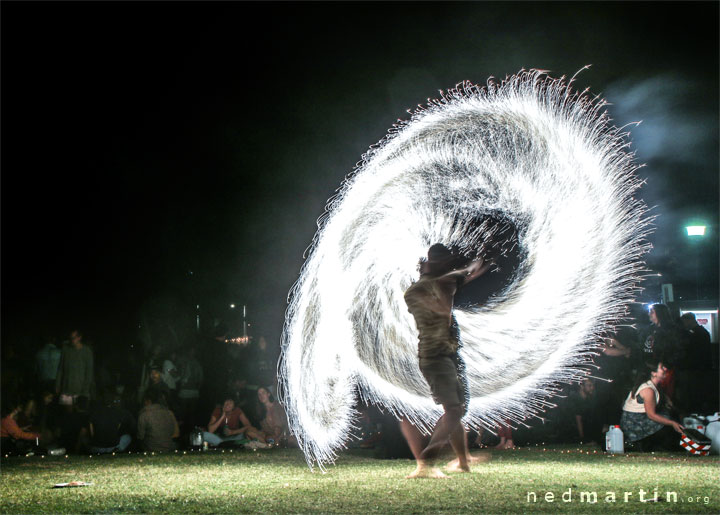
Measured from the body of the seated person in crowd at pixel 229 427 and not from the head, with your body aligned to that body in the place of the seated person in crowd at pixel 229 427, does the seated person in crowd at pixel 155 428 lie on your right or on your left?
on your right

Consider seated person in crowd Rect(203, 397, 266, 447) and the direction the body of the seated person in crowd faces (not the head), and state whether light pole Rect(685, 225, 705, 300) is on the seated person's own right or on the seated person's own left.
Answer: on the seated person's own left

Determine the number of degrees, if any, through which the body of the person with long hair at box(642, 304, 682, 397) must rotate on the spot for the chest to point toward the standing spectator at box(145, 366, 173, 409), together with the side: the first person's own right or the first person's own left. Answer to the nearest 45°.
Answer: approximately 45° to the first person's own right

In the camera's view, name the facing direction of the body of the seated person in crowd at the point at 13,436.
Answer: to the viewer's right

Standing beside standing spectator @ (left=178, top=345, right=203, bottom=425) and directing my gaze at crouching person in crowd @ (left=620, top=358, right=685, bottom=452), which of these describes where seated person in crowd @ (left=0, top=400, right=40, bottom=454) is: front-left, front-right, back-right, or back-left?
back-right

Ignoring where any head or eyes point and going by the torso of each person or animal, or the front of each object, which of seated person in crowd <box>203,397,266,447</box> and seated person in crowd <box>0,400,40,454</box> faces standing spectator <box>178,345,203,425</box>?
seated person in crowd <box>0,400,40,454</box>

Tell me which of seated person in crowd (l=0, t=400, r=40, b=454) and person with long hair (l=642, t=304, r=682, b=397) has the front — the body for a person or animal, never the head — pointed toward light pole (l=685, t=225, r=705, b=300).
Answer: the seated person in crowd

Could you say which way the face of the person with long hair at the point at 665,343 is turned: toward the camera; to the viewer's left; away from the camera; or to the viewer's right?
to the viewer's left
